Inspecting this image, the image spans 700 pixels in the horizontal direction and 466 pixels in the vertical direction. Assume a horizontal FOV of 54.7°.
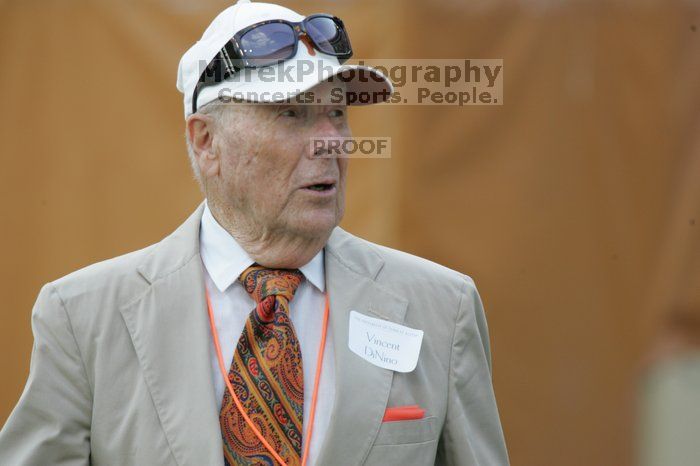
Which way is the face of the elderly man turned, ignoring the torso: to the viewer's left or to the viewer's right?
to the viewer's right

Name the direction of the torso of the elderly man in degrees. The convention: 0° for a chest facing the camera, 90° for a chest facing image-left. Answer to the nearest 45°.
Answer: approximately 0°
